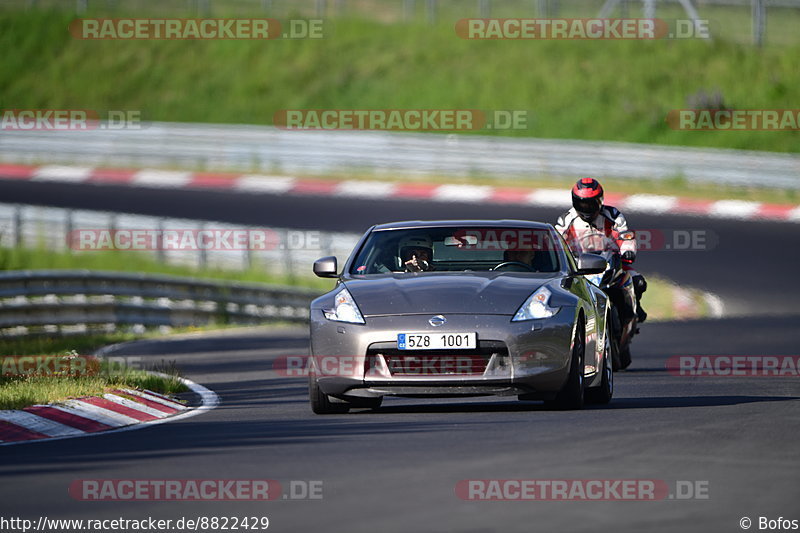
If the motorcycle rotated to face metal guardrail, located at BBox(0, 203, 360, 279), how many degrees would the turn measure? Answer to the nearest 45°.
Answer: approximately 135° to its right

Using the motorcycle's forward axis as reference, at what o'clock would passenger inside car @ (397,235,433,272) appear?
The passenger inside car is roughly at 1 o'clock from the motorcycle.

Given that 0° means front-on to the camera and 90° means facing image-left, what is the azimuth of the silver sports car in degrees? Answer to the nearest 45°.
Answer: approximately 0°

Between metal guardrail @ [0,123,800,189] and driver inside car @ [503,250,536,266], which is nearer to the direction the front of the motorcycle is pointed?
the driver inside car

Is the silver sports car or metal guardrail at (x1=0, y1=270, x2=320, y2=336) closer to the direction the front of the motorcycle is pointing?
the silver sports car

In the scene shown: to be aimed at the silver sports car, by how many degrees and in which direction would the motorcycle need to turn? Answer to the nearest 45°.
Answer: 0° — it already faces it

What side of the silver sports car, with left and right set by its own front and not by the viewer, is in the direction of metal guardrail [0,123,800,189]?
back

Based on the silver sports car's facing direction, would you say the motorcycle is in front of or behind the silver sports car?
behind

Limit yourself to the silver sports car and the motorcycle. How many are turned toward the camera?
2
